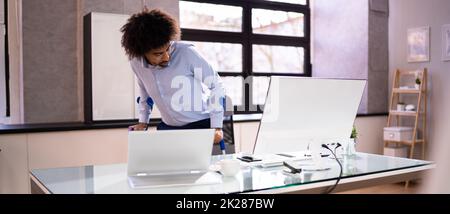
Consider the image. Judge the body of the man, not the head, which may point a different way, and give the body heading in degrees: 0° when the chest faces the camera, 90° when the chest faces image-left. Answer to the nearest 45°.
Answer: approximately 45°

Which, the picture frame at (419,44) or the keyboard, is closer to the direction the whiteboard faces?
the keyboard

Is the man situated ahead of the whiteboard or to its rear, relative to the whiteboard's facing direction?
ahead

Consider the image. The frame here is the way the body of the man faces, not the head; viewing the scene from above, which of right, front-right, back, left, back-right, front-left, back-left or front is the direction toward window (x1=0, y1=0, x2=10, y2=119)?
right

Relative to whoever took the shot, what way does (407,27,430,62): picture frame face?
facing the viewer and to the left of the viewer

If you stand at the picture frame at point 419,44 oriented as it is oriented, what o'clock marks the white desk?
The white desk is roughly at 11 o'clock from the picture frame.

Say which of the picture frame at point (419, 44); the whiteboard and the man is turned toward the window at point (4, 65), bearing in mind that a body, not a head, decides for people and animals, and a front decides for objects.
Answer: the picture frame

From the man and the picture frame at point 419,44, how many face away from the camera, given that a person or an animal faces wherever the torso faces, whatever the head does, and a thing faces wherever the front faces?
0

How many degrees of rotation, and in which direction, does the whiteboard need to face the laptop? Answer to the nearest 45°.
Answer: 0° — it already faces it

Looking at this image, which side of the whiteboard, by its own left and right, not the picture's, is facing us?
front

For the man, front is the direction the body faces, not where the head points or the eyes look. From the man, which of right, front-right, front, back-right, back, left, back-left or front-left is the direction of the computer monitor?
left
